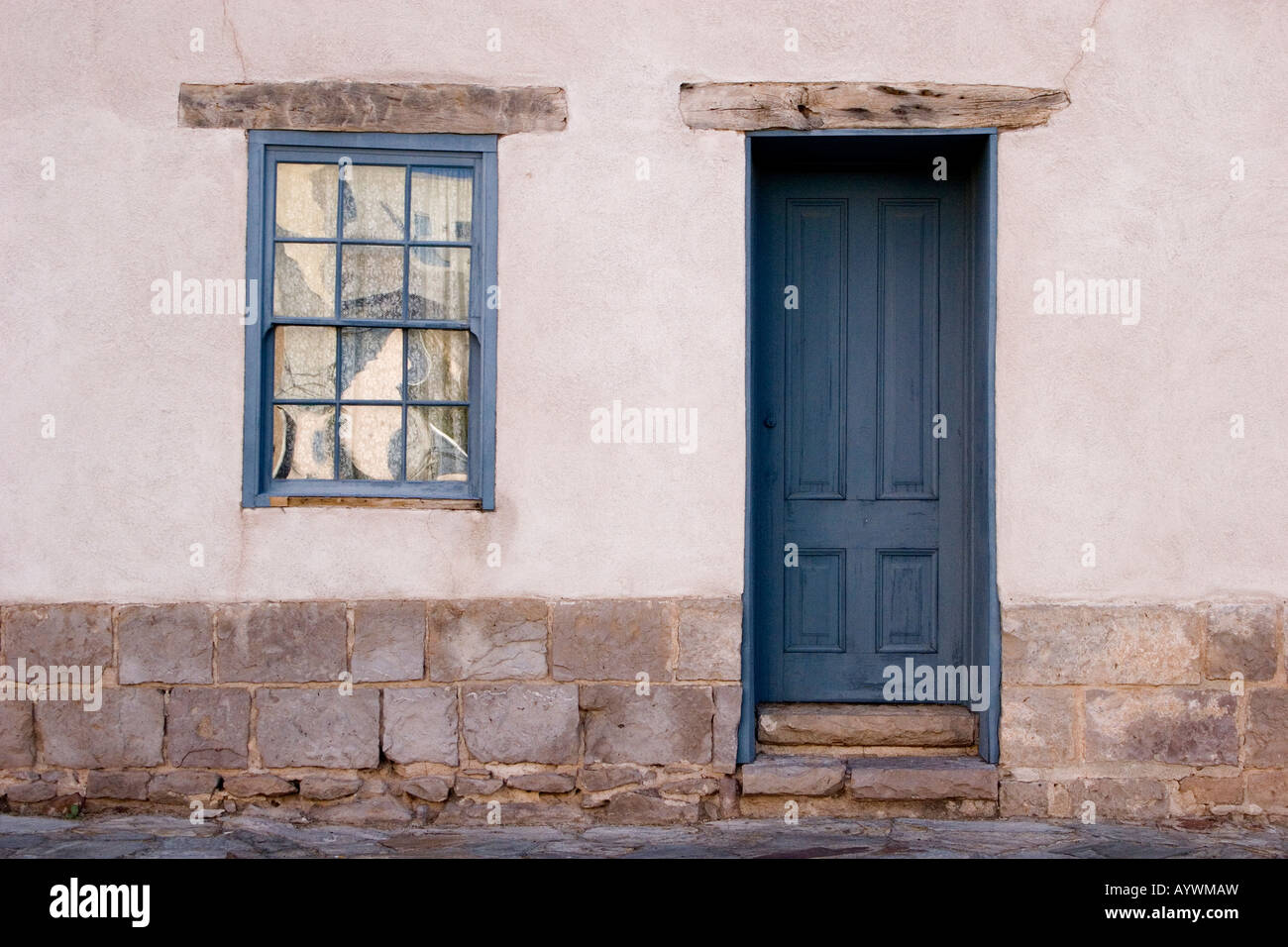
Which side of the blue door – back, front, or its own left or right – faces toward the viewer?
front

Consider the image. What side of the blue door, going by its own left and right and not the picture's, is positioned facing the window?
right
